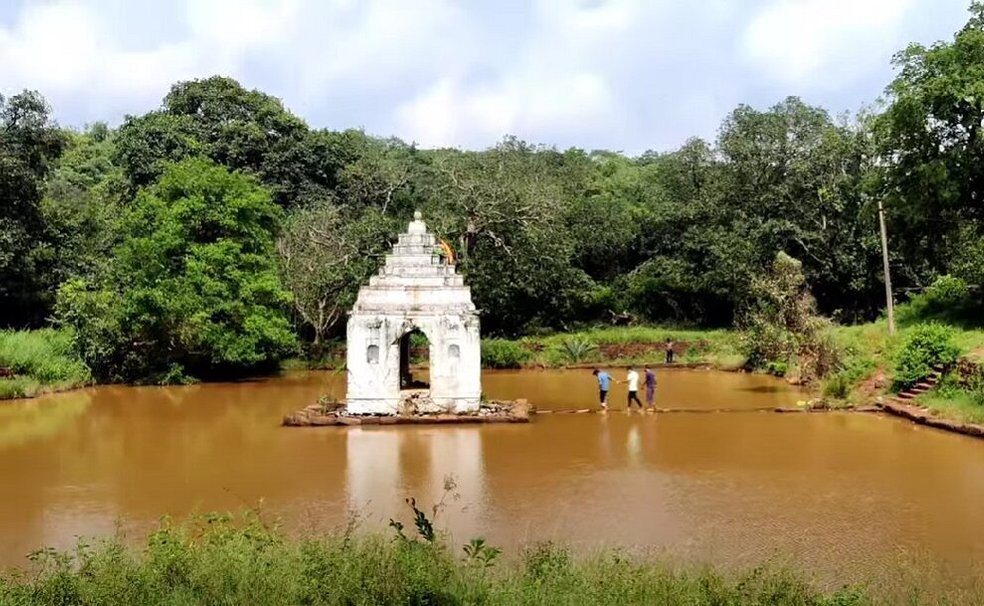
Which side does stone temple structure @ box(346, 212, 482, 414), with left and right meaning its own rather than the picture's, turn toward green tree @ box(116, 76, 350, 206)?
back

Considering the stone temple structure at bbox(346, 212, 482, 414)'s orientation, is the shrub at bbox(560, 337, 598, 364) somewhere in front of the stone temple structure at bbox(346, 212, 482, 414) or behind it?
behind

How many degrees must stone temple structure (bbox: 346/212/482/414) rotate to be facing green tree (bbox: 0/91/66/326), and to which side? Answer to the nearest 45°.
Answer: approximately 135° to its right

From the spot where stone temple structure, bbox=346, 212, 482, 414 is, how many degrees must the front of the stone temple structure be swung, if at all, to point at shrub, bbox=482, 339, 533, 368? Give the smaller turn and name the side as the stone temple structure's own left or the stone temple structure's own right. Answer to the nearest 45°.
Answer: approximately 180°

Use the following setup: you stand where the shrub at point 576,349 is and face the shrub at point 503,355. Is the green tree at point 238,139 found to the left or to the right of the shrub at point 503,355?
right

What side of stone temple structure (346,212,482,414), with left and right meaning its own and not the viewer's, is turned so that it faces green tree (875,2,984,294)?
left

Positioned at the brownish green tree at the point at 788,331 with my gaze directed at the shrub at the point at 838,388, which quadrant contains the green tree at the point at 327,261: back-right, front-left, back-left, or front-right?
back-right

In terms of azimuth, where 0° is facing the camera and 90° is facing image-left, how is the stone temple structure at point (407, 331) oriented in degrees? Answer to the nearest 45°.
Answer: approximately 0°

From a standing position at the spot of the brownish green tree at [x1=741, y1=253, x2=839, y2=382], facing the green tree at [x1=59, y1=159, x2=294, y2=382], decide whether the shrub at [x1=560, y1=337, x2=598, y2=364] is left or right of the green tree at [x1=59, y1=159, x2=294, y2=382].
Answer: right

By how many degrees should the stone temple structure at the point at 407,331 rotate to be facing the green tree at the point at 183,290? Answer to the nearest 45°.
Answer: approximately 135° to its right

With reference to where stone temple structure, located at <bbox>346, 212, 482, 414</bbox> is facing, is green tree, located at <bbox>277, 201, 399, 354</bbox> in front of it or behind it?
behind

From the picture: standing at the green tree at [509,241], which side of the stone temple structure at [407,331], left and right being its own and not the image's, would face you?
back

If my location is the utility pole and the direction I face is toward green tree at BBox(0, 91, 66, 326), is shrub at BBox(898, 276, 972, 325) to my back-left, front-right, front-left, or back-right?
back-right

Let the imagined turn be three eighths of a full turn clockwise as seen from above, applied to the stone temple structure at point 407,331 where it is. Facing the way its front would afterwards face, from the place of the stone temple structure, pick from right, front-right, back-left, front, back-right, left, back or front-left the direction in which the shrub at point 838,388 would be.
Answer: back-right

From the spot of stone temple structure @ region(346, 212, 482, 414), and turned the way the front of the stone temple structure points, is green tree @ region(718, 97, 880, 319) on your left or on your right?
on your left
